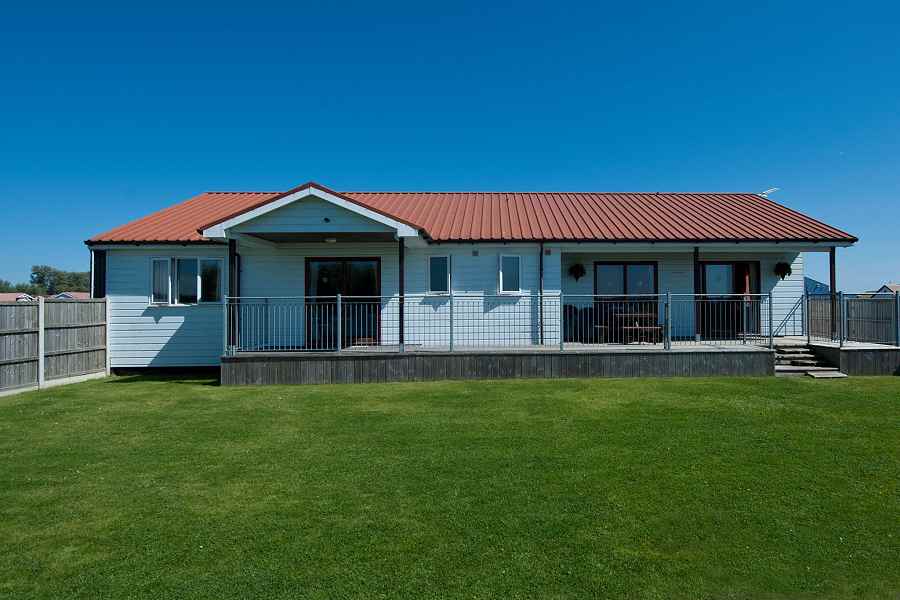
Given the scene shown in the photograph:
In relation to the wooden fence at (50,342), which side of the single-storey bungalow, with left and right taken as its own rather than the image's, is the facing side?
right

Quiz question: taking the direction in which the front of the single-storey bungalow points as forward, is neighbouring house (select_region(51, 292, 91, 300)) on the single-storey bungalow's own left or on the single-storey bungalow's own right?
on the single-storey bungalow's own right

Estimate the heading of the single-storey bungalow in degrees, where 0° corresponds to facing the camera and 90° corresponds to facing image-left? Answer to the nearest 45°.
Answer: approximately 0°

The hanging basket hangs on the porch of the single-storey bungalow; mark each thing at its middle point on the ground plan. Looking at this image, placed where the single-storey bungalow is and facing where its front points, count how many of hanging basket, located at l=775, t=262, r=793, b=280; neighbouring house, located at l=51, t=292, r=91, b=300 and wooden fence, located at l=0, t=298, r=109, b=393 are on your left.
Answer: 1

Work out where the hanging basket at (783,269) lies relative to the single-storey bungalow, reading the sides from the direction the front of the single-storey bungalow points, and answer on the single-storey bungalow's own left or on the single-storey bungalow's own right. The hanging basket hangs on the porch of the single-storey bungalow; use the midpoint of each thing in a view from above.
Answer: on the single-storey bungalow's own left
